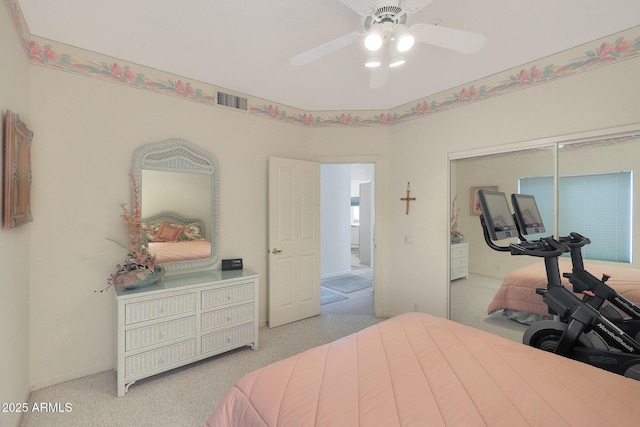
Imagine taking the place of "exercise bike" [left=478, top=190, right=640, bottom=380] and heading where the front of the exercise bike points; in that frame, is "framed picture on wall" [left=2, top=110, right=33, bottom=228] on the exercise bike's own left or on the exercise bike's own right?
on the exercise bike's own left

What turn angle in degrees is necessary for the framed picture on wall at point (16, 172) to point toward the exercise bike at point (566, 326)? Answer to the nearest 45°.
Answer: approximately 45° to its right

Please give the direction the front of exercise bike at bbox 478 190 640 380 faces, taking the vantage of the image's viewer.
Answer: facing away from the viewer and to the left of the viewer

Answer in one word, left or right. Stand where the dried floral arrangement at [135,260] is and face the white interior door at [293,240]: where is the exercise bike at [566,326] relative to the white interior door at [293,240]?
right

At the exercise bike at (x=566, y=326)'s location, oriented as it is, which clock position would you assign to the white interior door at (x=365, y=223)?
The white interior door is roughly at 12 o'clock from the exercise bike.

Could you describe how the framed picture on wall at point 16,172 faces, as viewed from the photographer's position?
facing to the right of the viewer
